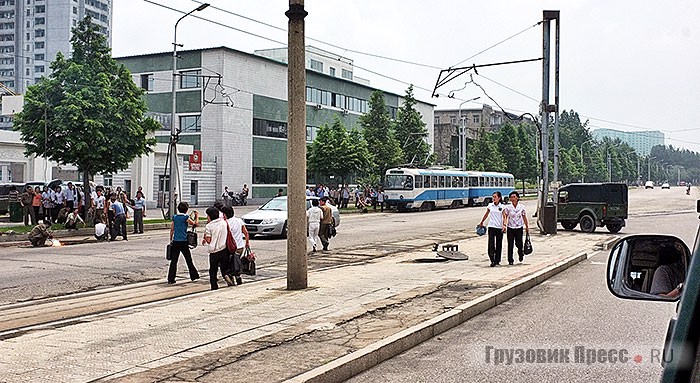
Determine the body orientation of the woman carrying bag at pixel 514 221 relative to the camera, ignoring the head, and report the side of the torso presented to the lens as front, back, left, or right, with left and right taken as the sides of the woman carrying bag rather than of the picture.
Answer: front

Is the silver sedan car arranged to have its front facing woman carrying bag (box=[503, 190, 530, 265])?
no

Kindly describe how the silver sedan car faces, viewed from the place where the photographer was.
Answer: facing the viewer and to the left of the viewer

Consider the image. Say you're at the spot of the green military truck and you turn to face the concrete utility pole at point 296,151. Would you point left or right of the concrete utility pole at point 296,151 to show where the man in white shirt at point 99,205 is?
right

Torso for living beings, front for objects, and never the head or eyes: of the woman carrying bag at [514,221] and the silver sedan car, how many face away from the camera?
0

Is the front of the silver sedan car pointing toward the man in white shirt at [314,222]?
no

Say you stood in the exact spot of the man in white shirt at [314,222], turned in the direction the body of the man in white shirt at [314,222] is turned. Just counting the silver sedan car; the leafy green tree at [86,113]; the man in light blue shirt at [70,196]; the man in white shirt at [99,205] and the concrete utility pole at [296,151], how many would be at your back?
1
